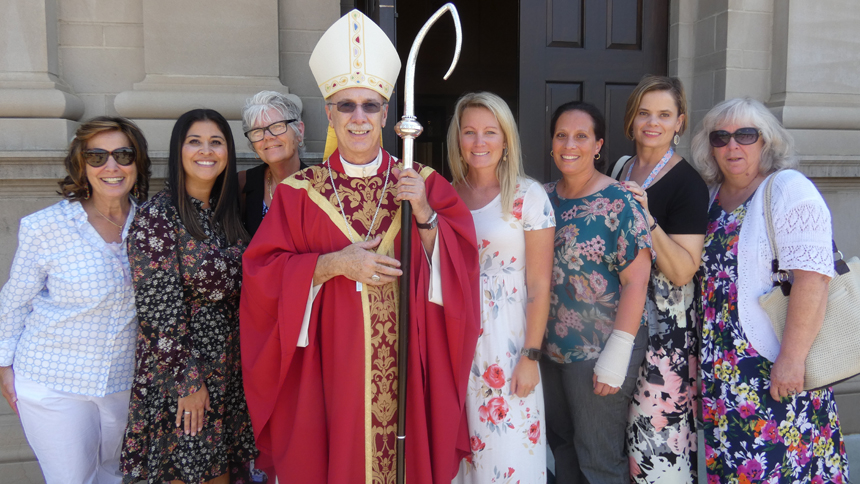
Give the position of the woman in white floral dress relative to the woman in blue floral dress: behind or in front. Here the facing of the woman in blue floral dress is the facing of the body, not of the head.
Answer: in front

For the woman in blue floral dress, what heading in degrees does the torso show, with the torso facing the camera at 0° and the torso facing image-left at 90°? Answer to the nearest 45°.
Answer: approximately 45°

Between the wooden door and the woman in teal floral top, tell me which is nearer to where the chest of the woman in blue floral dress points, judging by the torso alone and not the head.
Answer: the woman in teal floral top

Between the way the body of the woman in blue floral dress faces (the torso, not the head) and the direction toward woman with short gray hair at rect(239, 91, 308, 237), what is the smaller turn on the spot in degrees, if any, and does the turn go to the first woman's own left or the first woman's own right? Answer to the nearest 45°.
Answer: approximately 45° to the first woman's own right

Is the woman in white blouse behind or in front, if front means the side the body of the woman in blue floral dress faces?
in front
